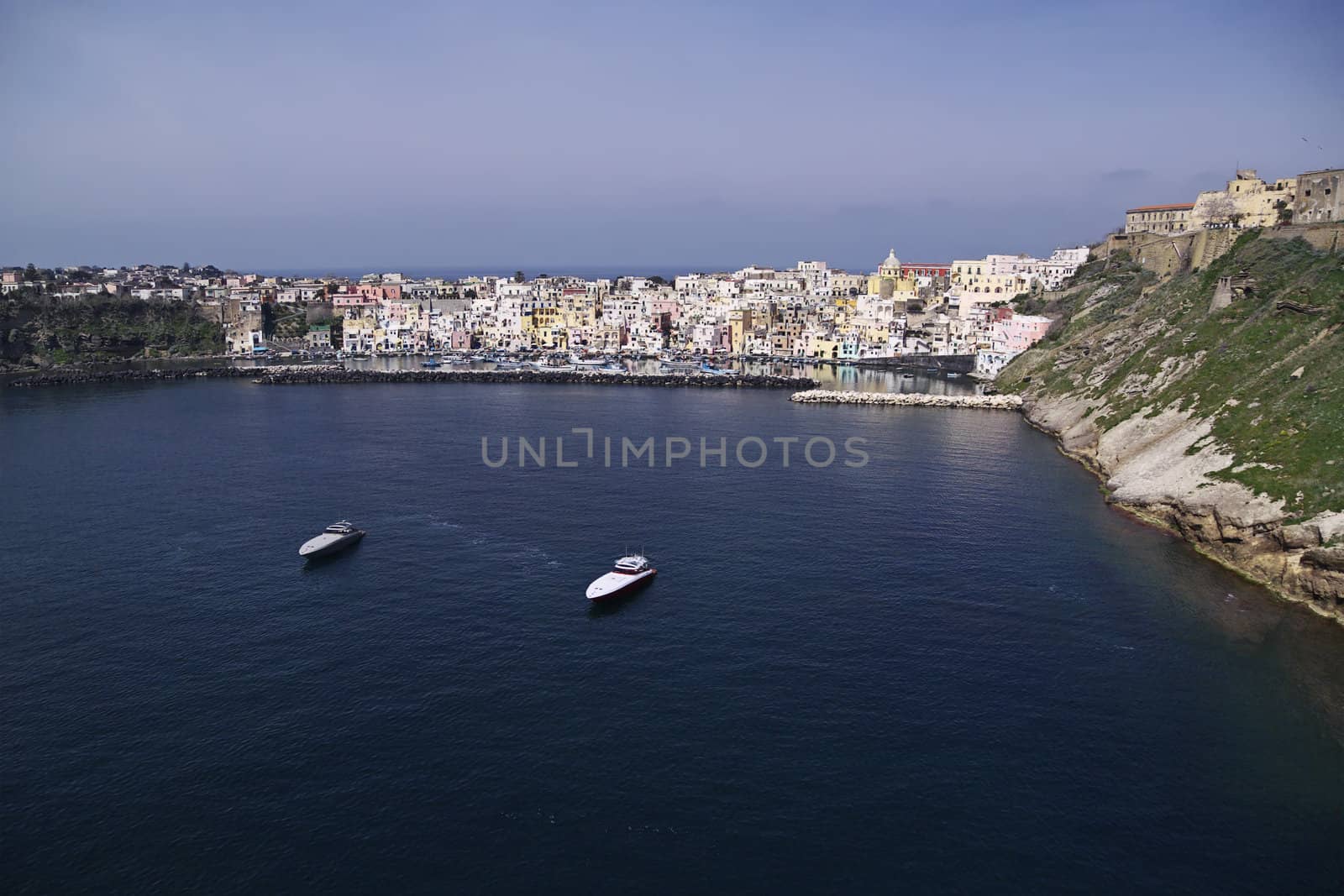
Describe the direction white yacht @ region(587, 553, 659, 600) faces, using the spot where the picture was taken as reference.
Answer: facing the viewer and to the left of the viewer

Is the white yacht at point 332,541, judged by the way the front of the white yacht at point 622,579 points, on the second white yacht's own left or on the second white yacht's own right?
on the second white yacht's own right

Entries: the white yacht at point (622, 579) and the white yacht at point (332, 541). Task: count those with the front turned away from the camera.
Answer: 0

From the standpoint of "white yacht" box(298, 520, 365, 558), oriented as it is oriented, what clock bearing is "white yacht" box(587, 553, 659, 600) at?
"white yacht" box(587, 553, 659, 600) is roughly at 9 o'clock from "white yacht" box(298, 520, 365, 558).
